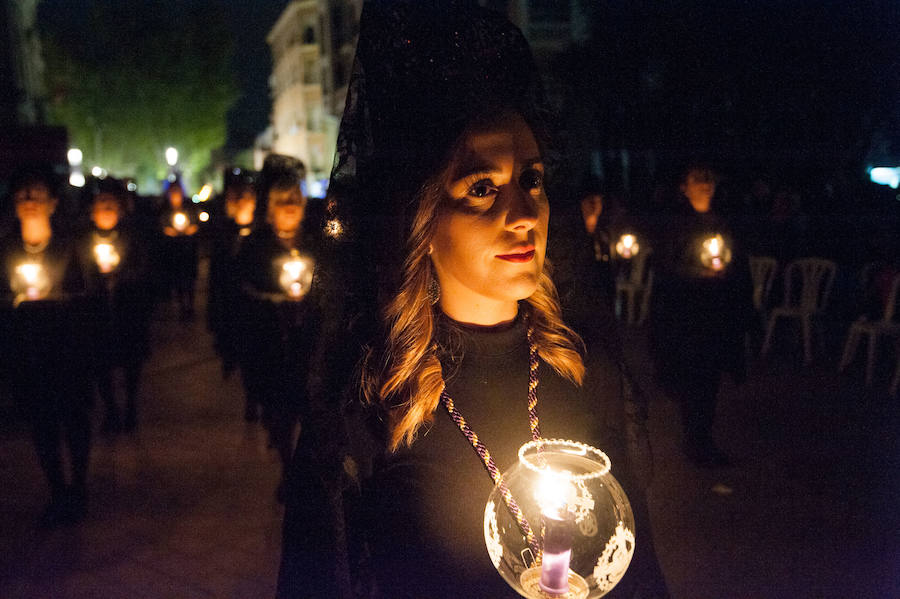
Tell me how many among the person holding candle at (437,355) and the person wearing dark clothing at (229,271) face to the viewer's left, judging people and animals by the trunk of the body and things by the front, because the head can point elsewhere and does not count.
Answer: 0

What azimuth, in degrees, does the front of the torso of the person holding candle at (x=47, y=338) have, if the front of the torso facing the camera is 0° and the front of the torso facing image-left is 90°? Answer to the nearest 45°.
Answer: approximately 0°

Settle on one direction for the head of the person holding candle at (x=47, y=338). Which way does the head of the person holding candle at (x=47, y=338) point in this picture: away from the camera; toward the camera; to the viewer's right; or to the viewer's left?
toward the camera

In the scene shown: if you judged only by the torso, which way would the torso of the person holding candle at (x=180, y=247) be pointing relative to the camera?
toward the camera

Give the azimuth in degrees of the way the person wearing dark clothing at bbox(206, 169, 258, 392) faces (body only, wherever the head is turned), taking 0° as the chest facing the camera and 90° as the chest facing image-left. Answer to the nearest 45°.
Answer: approximately 315°

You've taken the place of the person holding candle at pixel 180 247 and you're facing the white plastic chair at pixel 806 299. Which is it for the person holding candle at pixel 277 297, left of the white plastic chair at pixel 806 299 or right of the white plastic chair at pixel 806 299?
right

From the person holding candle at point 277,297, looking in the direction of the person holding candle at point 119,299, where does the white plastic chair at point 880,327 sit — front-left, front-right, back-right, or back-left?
back-right

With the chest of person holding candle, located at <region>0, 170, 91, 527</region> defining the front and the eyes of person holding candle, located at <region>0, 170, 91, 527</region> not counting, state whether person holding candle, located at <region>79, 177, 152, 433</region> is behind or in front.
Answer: behind

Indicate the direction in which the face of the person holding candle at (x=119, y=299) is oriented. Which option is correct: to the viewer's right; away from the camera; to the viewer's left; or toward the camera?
toward the camera

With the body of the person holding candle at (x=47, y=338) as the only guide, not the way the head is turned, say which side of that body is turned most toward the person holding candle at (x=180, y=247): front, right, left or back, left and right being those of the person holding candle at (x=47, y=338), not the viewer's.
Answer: back

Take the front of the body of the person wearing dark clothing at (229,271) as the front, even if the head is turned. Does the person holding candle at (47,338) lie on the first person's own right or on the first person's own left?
on the first person's own right

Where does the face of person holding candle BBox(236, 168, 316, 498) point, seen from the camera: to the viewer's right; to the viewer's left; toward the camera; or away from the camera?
toward the camera
